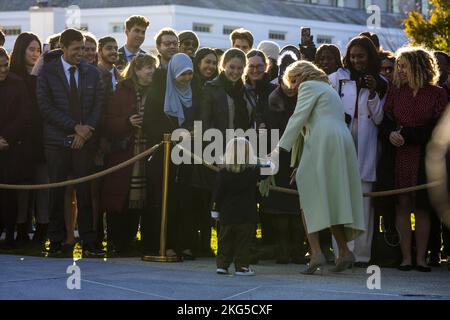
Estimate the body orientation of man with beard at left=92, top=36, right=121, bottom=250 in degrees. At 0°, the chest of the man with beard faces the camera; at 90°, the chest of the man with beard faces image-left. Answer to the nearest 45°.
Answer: approximately 315°

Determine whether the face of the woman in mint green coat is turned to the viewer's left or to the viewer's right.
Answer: to the viewer's left

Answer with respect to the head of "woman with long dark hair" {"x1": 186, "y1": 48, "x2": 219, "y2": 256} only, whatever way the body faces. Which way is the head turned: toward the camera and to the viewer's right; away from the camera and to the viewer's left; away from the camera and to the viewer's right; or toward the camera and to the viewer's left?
toward the camera and to the viewer's right

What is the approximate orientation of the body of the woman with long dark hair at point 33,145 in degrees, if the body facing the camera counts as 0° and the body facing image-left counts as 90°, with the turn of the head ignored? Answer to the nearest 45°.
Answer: approximately 315°

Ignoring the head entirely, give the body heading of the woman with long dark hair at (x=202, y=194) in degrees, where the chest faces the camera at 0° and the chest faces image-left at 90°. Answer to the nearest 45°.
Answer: approximately 315°
